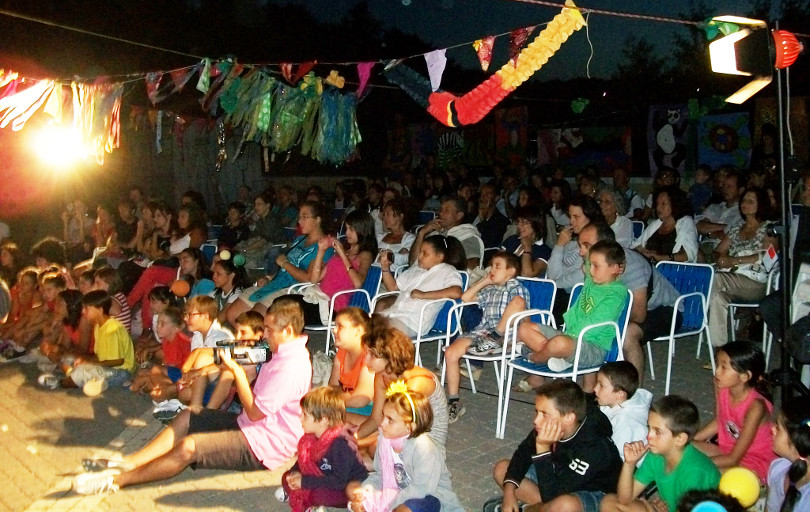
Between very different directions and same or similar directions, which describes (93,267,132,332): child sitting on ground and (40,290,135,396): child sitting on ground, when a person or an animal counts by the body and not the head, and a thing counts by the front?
same or similar directions

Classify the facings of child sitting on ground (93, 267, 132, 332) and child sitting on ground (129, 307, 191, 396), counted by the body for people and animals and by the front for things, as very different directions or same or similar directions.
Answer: same or similar directions

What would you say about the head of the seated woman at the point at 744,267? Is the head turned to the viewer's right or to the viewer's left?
to the viewer's left

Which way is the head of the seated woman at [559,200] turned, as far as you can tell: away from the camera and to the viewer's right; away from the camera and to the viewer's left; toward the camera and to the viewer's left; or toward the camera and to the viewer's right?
toward the camera and to the viewer's left

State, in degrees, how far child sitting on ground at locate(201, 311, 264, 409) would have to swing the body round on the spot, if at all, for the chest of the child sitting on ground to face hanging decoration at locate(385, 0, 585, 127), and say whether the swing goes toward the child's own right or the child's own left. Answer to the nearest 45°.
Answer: approximately 135° to the child's own right

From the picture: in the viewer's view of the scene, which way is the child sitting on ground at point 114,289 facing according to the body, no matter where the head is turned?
to the viewer's left

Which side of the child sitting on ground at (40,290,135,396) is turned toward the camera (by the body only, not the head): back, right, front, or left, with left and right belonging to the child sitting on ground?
left

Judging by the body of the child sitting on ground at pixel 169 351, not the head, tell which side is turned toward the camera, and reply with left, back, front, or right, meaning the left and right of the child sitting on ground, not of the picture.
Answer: left

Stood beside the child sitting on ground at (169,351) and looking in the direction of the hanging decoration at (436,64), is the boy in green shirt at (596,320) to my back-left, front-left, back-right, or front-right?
front-right

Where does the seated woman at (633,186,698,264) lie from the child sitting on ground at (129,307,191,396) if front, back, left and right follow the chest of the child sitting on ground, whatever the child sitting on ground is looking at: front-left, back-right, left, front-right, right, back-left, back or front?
back

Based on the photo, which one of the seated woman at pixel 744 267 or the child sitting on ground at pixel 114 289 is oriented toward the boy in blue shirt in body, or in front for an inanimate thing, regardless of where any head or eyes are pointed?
the seated woman

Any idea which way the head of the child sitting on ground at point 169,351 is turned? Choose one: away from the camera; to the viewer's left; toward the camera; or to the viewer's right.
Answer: to the viewer's left
